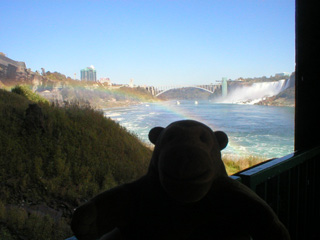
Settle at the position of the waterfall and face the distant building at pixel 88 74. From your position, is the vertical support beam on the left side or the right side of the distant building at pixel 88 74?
left

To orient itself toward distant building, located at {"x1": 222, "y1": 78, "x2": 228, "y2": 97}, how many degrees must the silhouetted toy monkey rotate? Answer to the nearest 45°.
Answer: approximately 180°

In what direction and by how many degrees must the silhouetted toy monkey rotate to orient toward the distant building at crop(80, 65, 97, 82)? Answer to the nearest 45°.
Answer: approximately 180°

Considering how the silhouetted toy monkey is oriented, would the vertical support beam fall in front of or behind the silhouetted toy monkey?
behind

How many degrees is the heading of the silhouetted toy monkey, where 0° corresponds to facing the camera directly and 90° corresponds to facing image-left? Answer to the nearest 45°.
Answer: approximately 0°

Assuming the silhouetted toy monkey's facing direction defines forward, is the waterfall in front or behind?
behind

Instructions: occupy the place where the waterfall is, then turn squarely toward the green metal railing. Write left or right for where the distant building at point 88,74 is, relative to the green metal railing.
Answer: right
